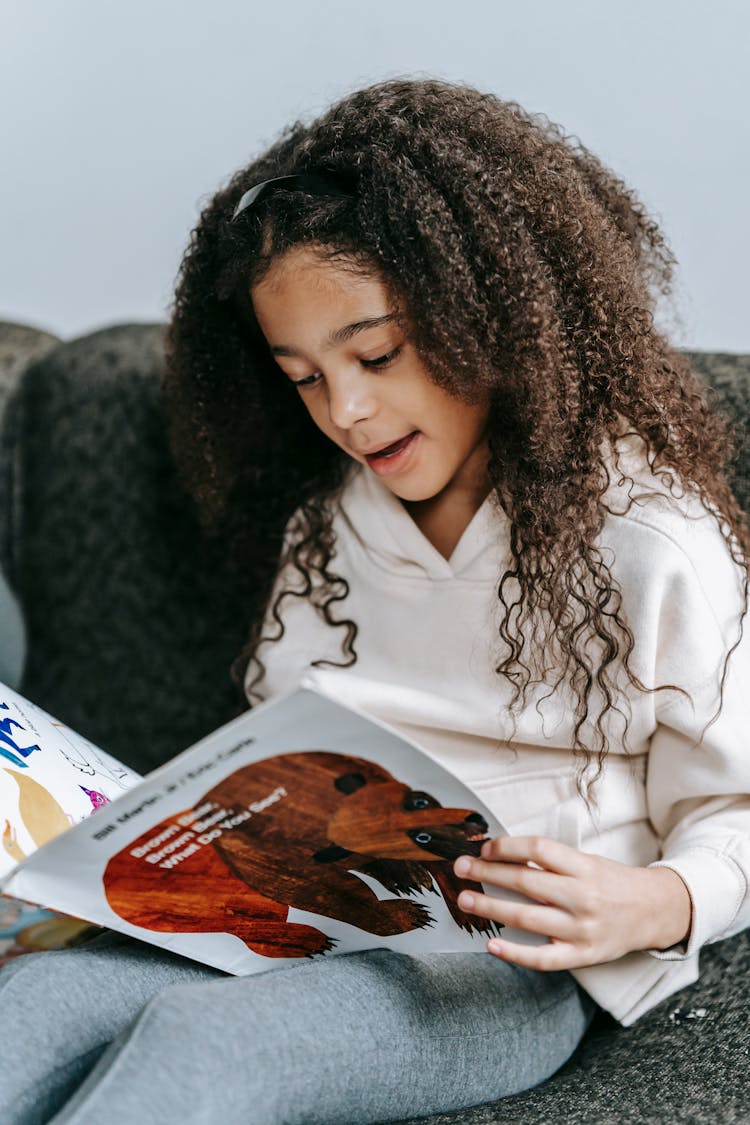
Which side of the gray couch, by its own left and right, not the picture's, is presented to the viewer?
front

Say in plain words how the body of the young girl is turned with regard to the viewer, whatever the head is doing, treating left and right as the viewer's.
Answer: facing the viewer and to the left of the viewer

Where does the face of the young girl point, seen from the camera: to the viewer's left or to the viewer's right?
to the viewer's left
